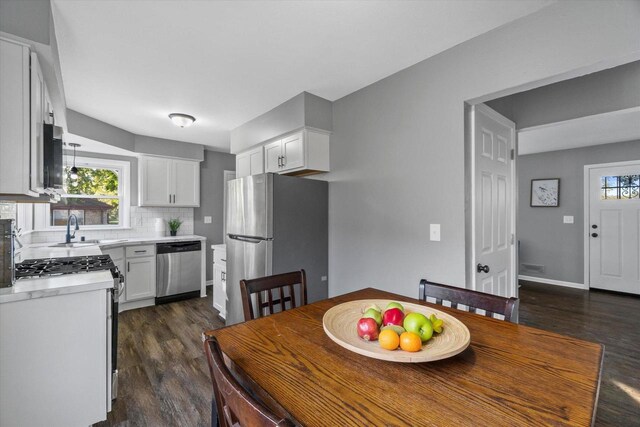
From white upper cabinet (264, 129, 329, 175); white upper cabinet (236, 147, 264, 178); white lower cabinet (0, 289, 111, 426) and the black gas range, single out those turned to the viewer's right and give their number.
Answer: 2

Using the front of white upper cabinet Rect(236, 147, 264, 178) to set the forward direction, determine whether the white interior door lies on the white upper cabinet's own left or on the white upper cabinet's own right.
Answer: on the white upper cabinet's own left

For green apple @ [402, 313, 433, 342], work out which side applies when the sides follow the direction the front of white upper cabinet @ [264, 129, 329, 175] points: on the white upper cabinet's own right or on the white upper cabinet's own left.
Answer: on the white upper cabinet's own left

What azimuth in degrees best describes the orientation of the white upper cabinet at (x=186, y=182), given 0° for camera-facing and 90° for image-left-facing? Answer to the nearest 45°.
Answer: approximately 0°

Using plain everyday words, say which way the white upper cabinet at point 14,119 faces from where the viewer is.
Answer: facing to the right of the viewer

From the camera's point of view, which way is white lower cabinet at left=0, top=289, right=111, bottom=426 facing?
to the viewer's right

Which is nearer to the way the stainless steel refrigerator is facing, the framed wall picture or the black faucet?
the black faucet

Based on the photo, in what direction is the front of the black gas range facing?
to the viewer's right

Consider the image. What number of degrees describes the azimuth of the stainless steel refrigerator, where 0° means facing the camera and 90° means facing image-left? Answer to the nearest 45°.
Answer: approximately 45°

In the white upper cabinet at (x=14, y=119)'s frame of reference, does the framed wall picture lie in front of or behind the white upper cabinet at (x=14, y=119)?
in front

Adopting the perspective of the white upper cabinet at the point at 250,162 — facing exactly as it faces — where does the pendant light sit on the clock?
The pendant light is roughly at 2 o'clock from the white upper cabinet.

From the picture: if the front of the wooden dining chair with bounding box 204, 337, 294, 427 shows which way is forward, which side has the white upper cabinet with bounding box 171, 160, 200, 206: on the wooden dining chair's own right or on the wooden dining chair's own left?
on the wooden dining chair's own left

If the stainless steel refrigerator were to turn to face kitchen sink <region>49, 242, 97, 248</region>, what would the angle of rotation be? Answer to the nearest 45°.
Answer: approximately 90° to its right
